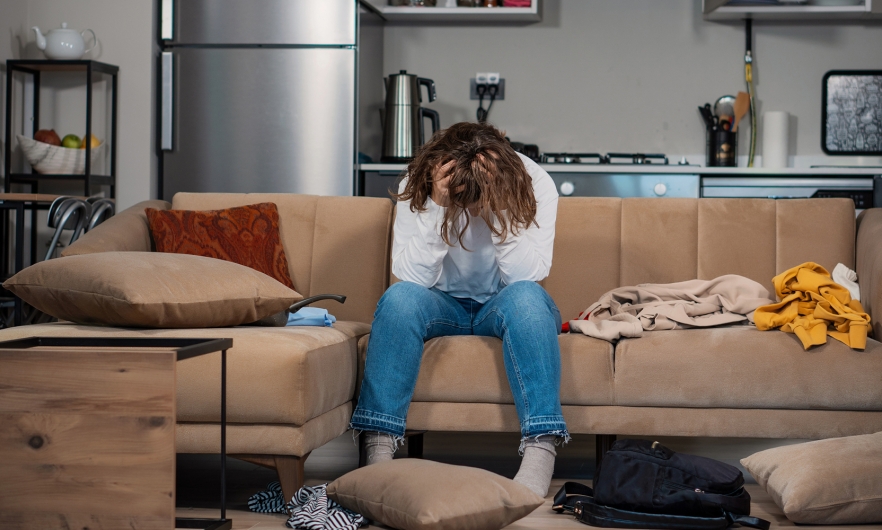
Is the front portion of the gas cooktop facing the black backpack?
yes

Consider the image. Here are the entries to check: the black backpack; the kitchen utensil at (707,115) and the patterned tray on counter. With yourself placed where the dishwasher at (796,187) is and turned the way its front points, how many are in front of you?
1

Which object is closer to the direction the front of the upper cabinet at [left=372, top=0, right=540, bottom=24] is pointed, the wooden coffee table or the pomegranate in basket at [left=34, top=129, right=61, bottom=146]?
the wooden coffee table

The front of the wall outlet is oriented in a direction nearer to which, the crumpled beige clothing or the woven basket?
the crumpled beige clothing
